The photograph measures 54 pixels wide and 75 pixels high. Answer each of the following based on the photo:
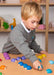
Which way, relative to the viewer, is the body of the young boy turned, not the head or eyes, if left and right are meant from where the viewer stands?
facing the viewer and to the right of the viewer

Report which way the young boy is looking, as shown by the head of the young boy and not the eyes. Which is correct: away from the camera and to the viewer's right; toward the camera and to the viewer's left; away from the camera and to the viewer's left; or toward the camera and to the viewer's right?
toward the camera and to the viewer's right
